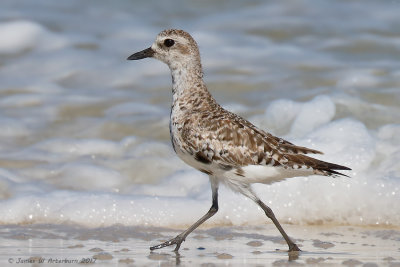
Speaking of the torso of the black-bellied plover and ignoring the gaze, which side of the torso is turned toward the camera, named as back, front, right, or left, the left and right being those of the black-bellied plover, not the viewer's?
left
